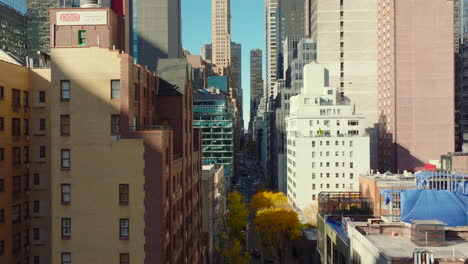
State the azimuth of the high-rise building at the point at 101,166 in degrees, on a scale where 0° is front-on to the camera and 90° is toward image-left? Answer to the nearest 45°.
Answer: approximately 270°
